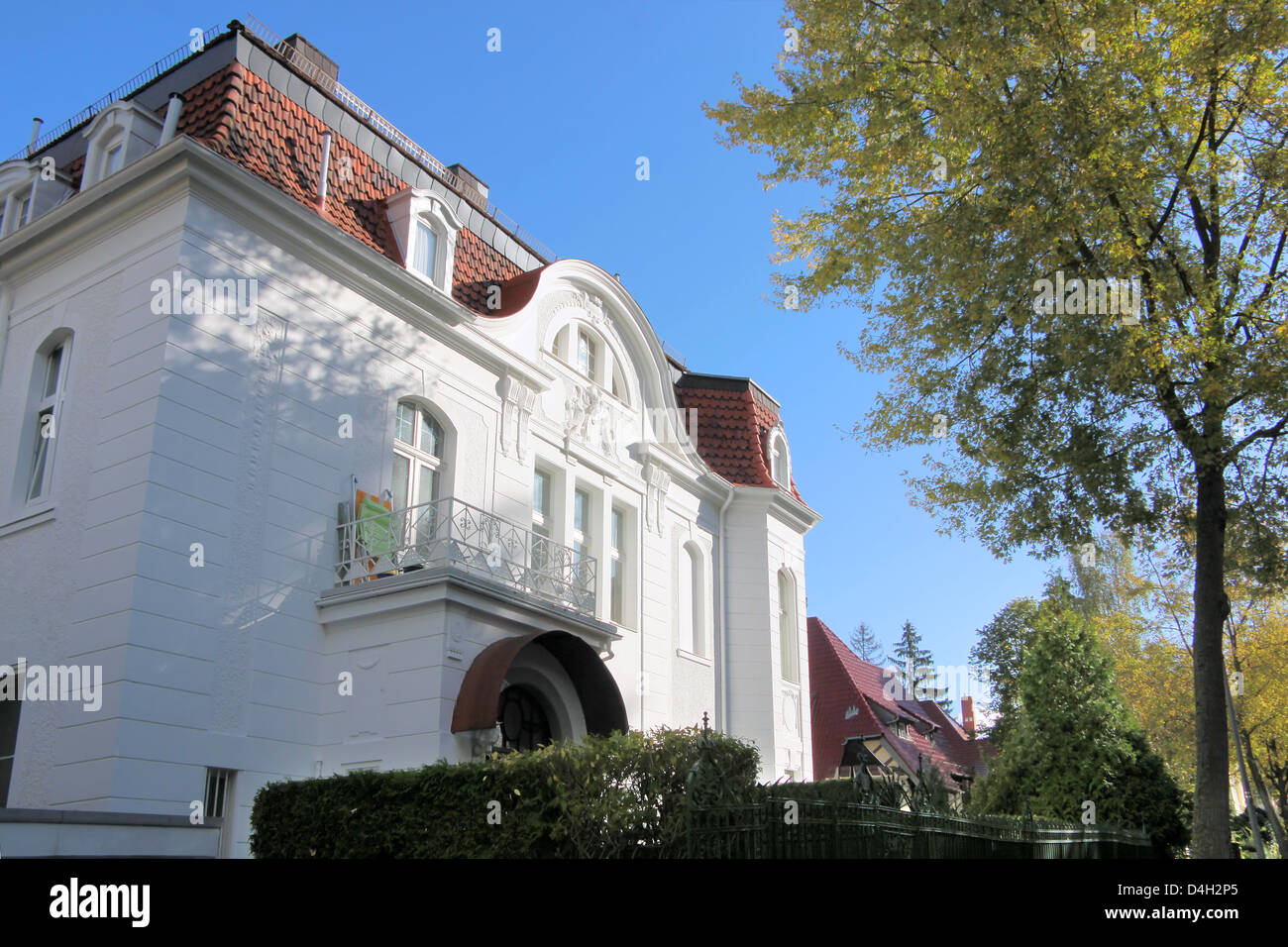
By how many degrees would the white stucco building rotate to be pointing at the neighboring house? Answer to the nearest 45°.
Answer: approximately 90° to its left

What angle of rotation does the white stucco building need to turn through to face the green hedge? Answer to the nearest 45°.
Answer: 0° — it already faces it

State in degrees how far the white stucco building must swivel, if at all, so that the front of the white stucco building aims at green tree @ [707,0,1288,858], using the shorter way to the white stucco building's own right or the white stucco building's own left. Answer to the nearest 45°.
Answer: approximately 45° to the white stucco building's own left

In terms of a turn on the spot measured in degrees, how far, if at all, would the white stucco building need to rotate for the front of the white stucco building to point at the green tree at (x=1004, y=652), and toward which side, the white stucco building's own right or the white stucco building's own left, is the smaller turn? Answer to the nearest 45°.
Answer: approximately 90° to the white stucco building's own left

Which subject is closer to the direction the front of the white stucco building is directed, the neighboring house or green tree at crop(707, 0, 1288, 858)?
the green tree

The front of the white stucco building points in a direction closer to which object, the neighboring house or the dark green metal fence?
the dark green metal fence

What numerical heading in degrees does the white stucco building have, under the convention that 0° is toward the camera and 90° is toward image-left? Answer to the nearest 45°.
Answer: approximately 315°

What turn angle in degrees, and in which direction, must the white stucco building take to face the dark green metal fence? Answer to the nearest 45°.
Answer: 0° — it already faces it
